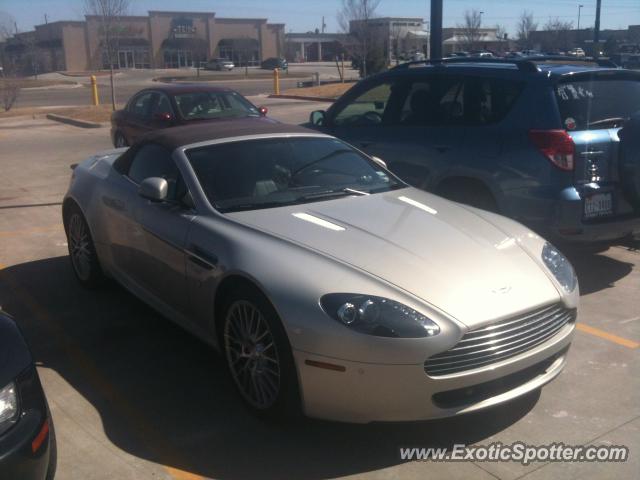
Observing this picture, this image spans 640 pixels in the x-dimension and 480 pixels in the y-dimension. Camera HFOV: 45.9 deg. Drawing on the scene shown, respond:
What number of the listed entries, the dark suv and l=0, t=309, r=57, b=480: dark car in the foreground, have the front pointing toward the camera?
1

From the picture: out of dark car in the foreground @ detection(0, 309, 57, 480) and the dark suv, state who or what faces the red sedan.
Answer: the dark suv

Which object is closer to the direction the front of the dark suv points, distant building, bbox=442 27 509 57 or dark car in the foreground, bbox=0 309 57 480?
the distant building

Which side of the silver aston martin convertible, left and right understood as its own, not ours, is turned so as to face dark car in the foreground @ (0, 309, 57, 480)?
right

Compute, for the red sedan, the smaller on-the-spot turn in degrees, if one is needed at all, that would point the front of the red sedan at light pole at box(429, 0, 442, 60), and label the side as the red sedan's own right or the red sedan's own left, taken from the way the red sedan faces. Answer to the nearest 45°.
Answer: approximately 45° to the red sedan's own left

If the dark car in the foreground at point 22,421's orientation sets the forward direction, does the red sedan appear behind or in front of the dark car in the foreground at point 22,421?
behind

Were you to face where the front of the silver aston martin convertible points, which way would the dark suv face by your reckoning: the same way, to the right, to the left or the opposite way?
the opposite way

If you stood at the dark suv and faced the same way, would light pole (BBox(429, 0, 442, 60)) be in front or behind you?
in front

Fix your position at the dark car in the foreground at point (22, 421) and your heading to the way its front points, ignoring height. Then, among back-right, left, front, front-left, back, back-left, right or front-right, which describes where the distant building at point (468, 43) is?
back-left

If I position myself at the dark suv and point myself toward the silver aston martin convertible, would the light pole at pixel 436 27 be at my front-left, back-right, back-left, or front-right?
back-right

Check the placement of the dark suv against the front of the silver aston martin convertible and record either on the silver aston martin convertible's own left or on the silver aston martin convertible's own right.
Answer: on the silver aston martin convertible's own left

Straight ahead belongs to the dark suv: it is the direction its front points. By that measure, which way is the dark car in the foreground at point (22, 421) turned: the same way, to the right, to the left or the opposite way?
the opposite way

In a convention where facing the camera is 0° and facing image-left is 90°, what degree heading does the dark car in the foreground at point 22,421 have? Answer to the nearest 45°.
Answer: approximately 0°

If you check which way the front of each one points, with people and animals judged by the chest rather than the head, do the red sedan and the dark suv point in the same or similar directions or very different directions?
very different directions

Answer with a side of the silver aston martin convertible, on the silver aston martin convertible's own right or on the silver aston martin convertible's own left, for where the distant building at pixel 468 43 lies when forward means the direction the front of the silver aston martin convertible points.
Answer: on the silver aston martin convertible's own left
